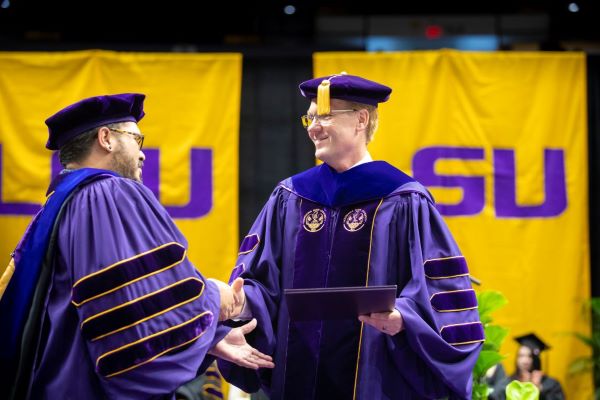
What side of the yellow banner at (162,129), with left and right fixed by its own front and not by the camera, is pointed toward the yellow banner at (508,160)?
left

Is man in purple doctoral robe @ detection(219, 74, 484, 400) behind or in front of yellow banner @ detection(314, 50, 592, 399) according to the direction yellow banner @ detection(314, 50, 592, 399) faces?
in front

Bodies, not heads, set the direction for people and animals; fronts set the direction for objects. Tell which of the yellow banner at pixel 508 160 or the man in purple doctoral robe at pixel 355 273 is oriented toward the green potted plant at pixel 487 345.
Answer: the yellow banner

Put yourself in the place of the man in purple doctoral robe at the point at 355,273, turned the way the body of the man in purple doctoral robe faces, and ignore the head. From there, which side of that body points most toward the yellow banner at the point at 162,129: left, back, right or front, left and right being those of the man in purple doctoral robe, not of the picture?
right

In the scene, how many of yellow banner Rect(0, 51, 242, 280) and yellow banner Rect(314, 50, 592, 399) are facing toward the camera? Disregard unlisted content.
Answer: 2

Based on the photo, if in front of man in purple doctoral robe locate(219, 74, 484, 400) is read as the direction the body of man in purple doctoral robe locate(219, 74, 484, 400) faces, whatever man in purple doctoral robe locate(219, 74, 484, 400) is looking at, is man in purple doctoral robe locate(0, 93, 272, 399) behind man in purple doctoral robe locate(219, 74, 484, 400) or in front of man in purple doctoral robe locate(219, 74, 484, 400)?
in front

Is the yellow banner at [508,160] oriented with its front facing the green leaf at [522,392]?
yes

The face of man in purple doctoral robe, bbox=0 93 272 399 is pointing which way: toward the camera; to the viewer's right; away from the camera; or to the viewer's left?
to the viewer's right
